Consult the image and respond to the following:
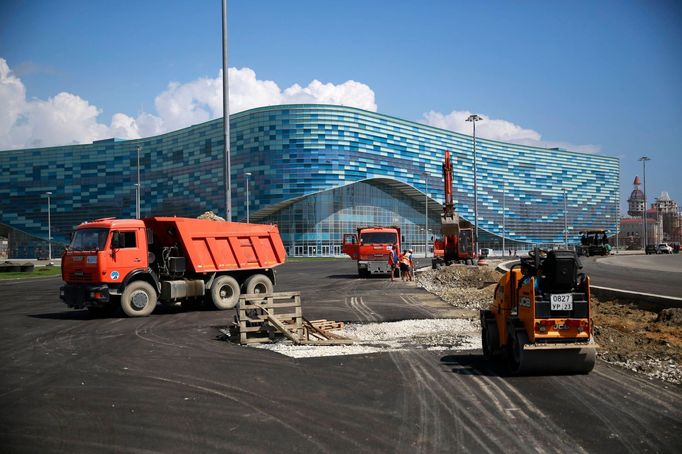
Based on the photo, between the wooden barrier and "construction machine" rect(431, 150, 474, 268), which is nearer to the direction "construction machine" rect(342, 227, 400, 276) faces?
the wooden barrier

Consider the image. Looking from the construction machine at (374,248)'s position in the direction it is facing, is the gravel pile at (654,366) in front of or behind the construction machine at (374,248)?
in front

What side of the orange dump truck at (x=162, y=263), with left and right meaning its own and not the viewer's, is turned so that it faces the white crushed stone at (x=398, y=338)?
left

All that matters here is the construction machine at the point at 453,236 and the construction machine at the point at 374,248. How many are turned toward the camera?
2

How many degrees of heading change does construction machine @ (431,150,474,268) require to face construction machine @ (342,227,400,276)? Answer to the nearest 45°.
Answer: approximately 45° to its right

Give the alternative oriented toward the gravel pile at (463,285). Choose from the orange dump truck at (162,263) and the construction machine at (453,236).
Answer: the construction machine

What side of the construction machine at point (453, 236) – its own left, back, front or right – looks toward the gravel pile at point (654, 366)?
front

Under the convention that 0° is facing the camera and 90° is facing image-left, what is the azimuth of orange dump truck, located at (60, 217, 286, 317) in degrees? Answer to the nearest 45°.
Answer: approximately 45°

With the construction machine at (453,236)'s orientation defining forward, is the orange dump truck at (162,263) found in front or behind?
in front

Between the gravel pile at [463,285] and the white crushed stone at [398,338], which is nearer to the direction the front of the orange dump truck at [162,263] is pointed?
the white crushed stone

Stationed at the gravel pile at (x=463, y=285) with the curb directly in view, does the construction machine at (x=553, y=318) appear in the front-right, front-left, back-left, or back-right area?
front-right

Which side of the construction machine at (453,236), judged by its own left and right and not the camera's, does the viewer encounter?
front

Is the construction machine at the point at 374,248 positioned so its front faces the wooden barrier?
yes

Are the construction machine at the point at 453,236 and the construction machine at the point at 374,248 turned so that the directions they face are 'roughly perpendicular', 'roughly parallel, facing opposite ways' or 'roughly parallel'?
roughly parallel

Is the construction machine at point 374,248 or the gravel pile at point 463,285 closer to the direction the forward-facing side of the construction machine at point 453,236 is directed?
the gravel pile

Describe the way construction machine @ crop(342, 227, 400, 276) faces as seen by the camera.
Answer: facing the viewer

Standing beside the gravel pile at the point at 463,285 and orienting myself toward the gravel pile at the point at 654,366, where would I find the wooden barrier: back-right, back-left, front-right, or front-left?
front-right
